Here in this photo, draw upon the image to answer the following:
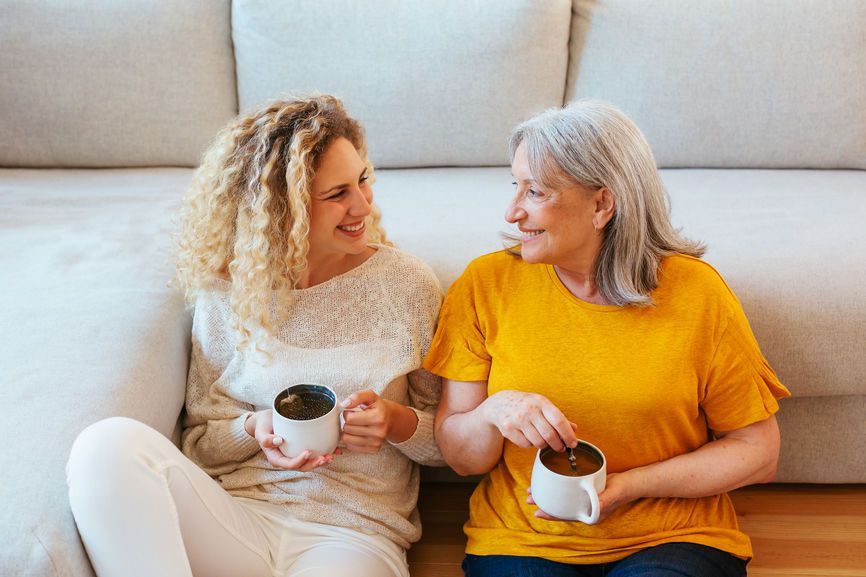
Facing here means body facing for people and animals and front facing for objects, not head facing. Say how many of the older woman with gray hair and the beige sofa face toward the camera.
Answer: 2

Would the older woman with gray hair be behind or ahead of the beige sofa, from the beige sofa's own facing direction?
ahead

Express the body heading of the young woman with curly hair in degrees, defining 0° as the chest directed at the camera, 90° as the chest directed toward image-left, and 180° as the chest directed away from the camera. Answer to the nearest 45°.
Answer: approximately 0°

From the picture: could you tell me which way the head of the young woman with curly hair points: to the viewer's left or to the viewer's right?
to the viewer's right

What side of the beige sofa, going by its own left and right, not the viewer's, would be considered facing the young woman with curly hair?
front
